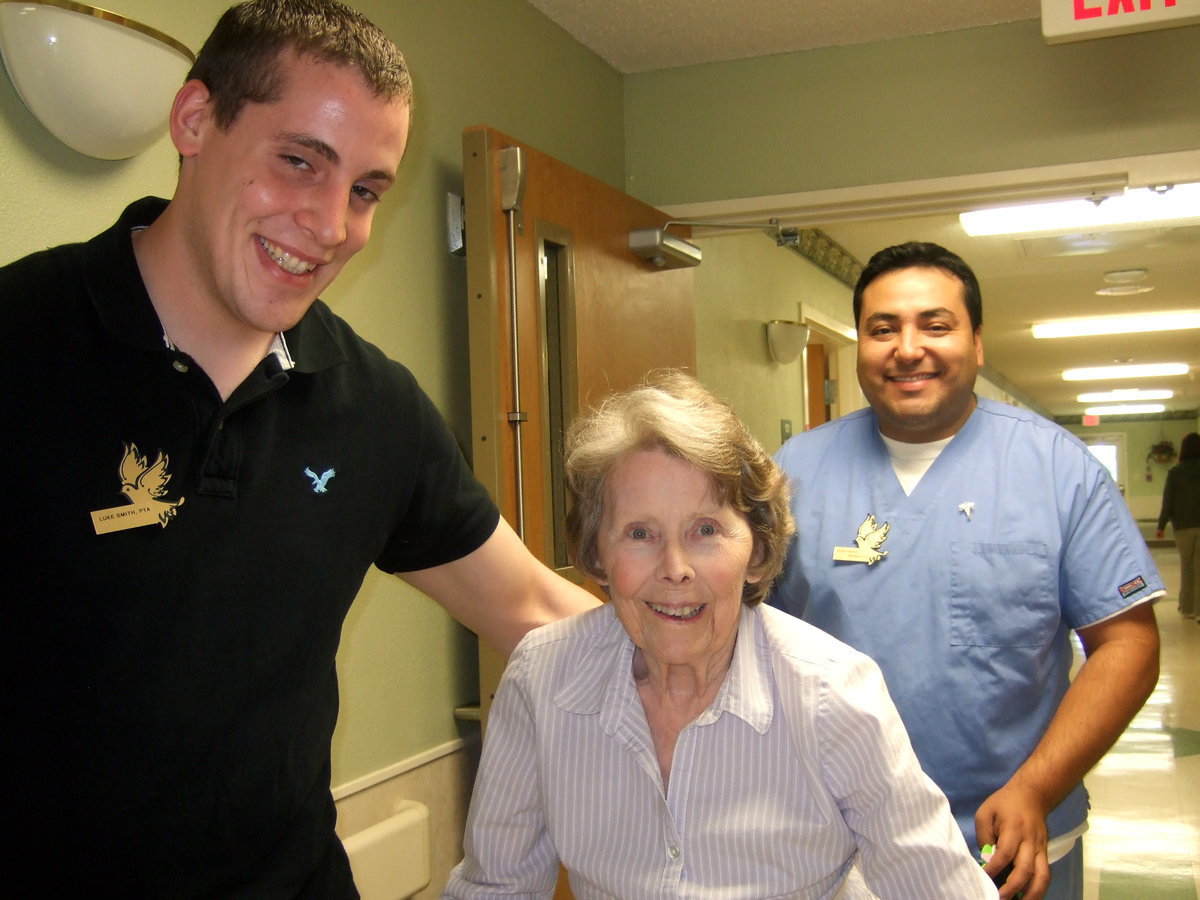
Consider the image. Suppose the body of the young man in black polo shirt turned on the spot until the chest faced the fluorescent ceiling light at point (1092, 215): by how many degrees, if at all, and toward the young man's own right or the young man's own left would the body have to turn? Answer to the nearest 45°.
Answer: approximately 135° to the young man's own left

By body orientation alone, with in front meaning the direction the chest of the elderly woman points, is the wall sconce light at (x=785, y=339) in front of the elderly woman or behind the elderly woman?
behind

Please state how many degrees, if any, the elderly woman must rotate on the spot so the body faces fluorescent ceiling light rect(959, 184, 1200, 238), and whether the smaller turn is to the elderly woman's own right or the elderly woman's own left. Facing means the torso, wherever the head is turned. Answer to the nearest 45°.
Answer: approximately 135° to the elderly woman's own left

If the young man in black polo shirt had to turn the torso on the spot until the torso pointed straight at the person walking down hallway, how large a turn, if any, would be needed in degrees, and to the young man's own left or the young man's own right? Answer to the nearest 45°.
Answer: approximately 135° to the young man's own left

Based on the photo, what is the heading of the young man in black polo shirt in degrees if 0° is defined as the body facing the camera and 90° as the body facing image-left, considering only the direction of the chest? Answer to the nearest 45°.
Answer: approximately 0°

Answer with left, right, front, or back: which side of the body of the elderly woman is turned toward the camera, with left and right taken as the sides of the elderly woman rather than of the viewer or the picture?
front

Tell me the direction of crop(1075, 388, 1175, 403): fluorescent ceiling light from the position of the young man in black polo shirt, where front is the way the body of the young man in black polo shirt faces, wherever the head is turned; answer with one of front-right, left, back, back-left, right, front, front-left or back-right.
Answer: back-left

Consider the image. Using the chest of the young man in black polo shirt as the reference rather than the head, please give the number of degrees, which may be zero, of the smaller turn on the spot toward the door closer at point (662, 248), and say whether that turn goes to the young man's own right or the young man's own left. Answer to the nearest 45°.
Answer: approximately 135° to the young man's own left

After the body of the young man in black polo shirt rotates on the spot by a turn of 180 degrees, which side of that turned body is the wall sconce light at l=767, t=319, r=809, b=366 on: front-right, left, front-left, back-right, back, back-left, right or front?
front-right

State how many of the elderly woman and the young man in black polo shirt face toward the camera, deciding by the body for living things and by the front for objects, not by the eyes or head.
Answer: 2

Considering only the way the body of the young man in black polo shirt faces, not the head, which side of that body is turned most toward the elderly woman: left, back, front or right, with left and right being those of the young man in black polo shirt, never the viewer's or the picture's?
left
